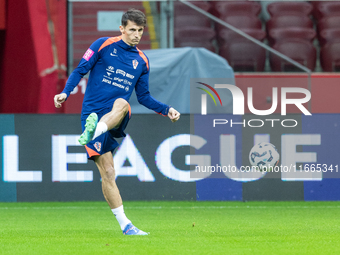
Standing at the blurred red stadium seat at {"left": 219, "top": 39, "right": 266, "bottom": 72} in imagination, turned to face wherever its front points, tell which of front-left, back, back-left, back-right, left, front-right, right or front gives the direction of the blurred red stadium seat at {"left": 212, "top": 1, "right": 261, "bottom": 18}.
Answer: back

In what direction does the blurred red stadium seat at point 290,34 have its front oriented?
toward the camera

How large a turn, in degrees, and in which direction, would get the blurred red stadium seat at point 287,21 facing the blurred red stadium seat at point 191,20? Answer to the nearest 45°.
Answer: approximately 45° to its right

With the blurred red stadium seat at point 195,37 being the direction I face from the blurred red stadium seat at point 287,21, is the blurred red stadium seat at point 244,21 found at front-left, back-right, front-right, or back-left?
front-right

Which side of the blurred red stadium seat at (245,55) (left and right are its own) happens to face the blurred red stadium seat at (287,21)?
back

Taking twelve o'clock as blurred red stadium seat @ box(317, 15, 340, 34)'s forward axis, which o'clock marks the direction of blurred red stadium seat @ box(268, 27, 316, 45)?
blurred red stadium seat @ box(268, 27, 316, 45) is roughly at 2 o'clock from blurred red stadium seat @ box(317, 15, 340, 34).

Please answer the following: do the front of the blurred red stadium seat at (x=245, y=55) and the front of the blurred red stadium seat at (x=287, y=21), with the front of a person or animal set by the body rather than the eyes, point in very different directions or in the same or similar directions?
same or similar directions

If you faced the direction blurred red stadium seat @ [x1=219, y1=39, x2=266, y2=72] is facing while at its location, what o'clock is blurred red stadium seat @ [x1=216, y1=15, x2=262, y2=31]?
blurred red stadium seat @ [x1=216, y1=15, x2=262, y2=31] is roughly at 6 o'clock from blurred red stadium seat @ [x1=219, y1=39, x2=266, y2=72].

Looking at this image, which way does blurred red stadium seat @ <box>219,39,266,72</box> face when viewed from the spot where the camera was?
facing the viewer

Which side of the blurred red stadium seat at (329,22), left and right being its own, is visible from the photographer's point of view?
front

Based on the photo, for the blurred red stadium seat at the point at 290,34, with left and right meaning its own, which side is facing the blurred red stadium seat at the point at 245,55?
front

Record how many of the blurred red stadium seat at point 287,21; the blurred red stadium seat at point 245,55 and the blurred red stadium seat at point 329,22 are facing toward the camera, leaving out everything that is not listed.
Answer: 3

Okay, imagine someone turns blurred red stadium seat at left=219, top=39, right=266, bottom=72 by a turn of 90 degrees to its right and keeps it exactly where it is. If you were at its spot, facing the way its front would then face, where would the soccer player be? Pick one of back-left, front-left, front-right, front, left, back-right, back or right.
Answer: left

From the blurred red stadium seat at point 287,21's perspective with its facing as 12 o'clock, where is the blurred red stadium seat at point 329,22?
the blurred red stadium seat at point 329,22 is roughly at 9 o'clock from the blurred red stadium seat at point 287,21.

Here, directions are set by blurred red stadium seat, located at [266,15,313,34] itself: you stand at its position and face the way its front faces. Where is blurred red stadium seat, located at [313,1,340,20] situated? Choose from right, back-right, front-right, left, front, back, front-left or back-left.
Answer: left

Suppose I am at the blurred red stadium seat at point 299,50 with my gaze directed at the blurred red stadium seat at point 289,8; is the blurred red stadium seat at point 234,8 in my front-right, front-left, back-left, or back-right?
front-left

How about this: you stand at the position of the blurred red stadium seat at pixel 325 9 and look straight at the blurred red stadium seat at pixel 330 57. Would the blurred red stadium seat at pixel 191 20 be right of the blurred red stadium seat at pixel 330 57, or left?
right

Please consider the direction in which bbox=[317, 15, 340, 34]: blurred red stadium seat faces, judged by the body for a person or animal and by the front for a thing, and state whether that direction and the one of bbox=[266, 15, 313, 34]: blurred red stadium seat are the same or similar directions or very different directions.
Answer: same or similar directions

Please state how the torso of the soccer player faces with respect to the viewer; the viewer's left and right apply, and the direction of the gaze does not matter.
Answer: facing the viewer and to the right of the viewer
